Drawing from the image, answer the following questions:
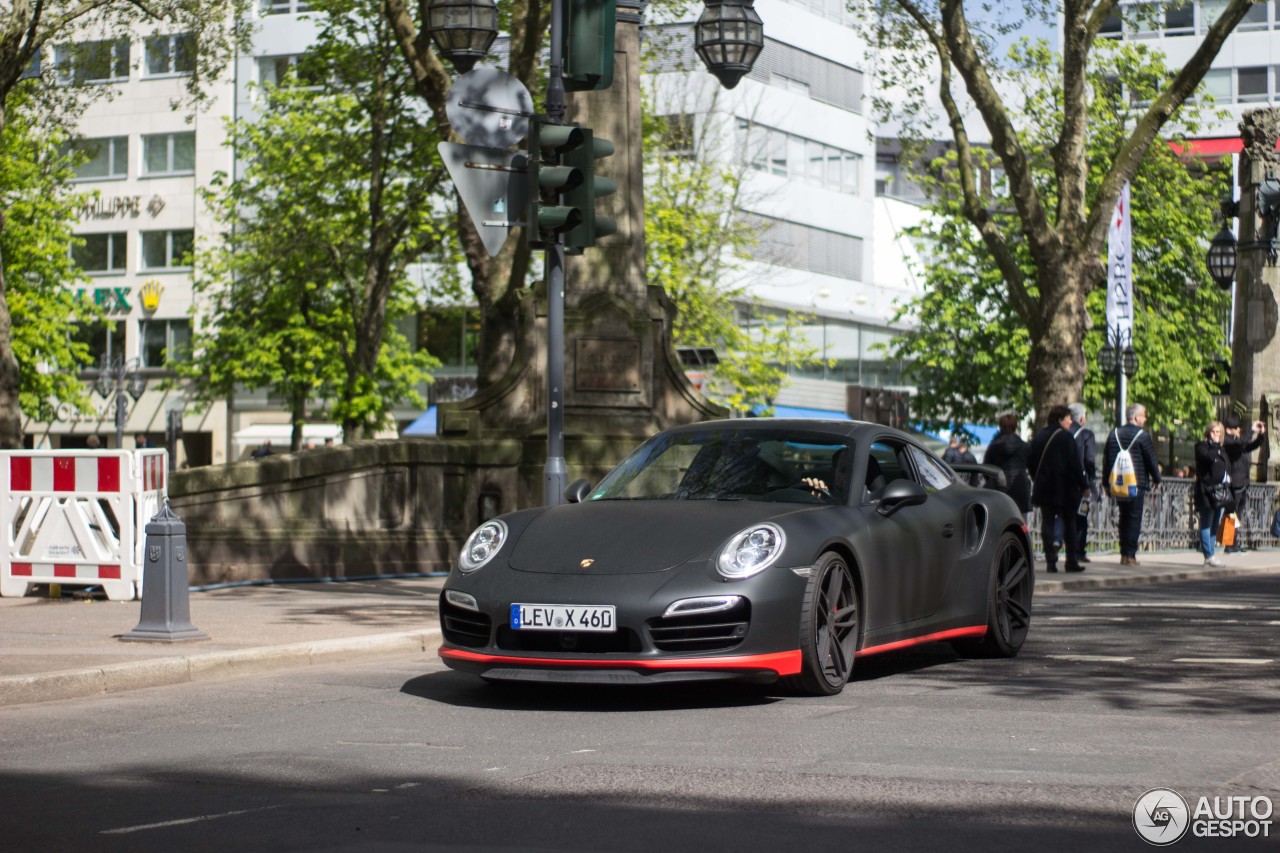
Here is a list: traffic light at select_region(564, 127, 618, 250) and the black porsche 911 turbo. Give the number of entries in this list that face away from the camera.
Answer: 0

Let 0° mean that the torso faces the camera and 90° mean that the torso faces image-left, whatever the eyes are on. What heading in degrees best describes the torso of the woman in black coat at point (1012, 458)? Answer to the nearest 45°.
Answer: approximately 180°

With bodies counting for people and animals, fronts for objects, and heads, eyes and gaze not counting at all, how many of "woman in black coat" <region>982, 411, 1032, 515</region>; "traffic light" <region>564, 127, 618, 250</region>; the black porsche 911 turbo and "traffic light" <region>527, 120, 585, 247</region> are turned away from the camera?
1

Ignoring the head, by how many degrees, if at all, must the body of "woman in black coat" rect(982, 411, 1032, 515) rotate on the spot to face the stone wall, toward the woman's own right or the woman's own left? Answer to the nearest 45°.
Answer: approximately 135° to the woman's own left

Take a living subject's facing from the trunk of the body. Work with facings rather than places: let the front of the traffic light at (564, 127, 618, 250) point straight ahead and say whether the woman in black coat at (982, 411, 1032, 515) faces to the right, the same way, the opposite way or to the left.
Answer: to the left

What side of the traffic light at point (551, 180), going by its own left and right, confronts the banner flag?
left

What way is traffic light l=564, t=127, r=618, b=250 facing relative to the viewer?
to the viewer's right

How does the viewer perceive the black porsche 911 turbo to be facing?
facing the viewer and to the left of the viewer

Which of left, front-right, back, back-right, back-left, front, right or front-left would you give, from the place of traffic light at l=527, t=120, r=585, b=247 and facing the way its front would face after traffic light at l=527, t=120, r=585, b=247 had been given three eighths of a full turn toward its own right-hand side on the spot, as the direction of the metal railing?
back-right

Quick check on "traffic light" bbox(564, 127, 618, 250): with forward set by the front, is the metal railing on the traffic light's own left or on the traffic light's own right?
on the traffic light's own left
